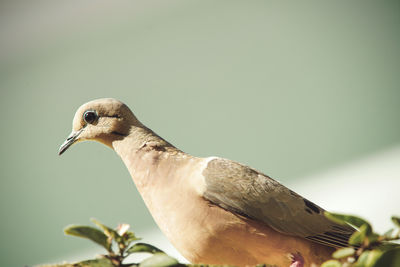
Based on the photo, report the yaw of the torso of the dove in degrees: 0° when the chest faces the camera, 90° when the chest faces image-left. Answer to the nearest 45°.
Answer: approximately 90°
